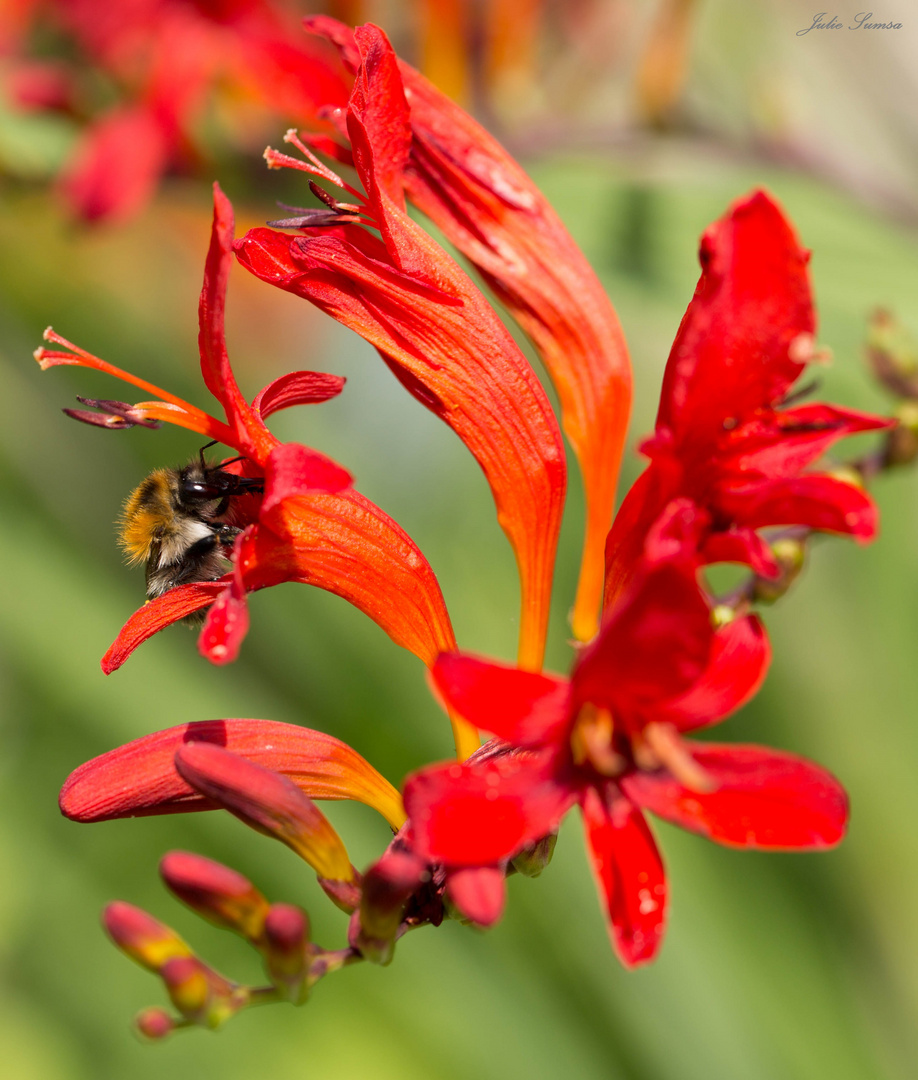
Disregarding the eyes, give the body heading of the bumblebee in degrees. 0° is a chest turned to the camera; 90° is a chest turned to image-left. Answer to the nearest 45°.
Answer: approximately 270°
